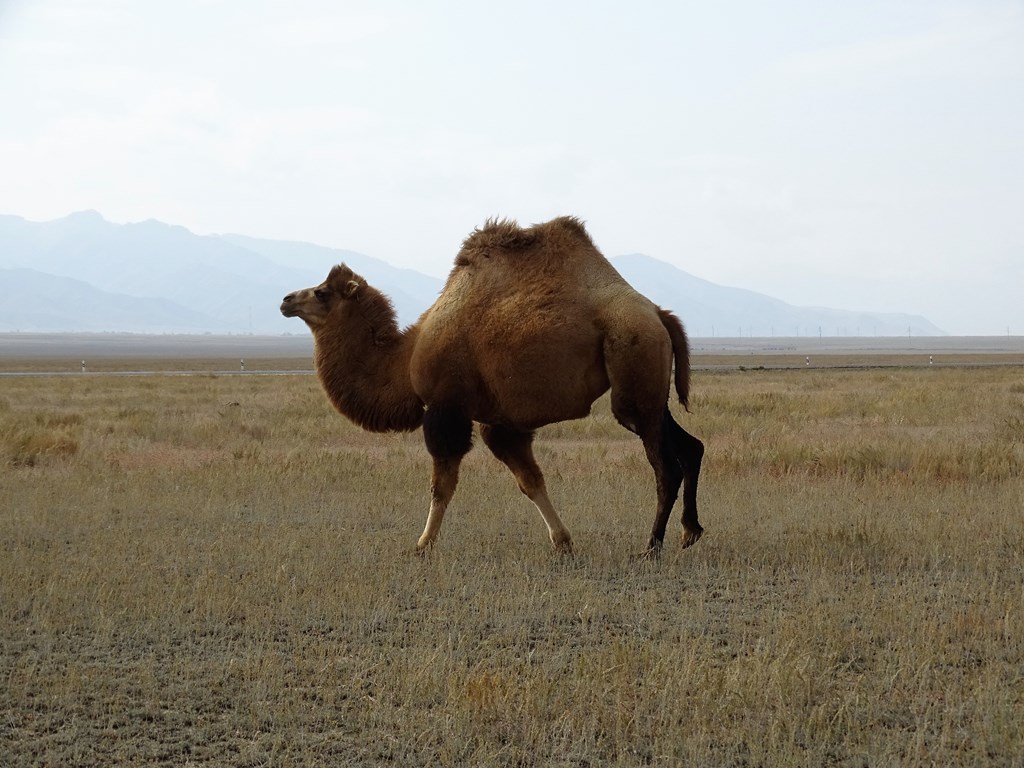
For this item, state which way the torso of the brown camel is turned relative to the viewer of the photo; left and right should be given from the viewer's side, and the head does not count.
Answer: facing to the left of the viewer
